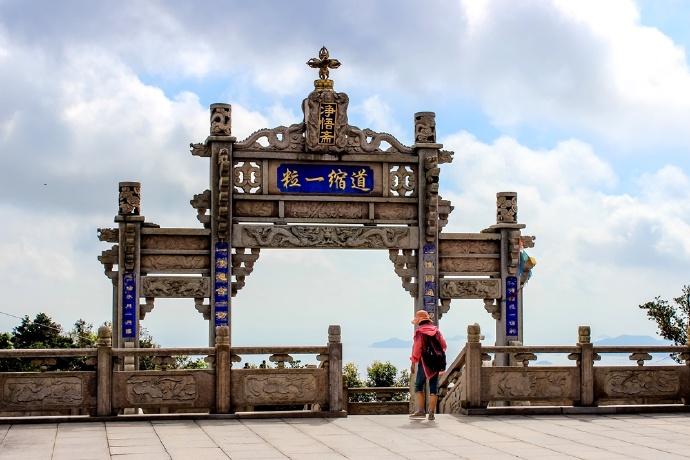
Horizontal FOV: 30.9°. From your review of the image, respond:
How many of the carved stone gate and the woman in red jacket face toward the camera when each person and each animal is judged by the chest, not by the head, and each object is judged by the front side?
1

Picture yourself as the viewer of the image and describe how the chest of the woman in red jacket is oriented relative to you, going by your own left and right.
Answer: facing away from the viewer and to the left of the viewer

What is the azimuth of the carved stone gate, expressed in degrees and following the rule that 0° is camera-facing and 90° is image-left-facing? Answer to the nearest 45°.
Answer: approximately 0°
